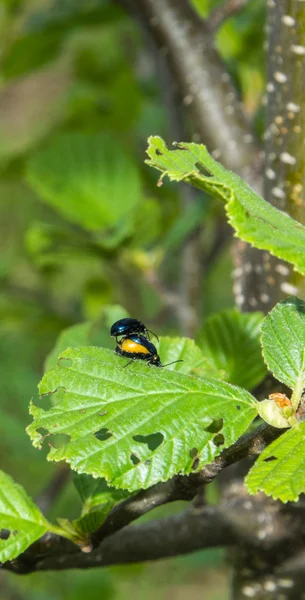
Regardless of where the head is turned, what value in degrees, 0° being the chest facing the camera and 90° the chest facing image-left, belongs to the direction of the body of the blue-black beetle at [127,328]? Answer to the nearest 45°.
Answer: approximately 270°

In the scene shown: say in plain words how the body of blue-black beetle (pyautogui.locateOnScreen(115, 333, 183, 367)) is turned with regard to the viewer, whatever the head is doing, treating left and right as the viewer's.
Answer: facing to the right of the viewer
